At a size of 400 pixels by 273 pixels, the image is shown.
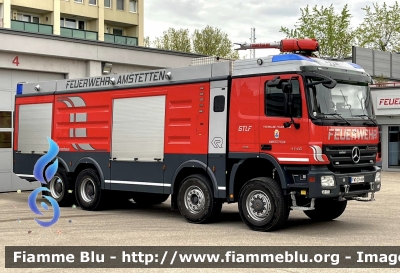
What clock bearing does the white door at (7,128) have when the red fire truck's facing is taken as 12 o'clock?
The white door is roughly at 6 o'clock from the red fire truck.

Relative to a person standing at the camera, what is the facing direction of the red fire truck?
facing the viewer and to the right of the viewer
